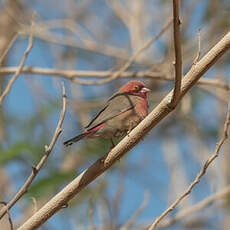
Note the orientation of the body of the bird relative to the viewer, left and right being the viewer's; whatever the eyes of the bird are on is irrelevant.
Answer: facing to the right of the viewer
